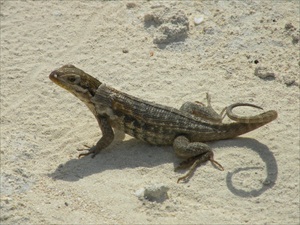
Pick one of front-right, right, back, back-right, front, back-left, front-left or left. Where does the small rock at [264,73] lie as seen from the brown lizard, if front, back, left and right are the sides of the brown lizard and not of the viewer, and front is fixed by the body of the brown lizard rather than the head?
back-right

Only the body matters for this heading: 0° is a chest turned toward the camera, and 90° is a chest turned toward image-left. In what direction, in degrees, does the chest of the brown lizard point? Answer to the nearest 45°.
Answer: approximately 90°

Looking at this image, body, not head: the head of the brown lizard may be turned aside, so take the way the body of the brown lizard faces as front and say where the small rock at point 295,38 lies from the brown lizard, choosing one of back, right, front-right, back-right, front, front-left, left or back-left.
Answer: back-right

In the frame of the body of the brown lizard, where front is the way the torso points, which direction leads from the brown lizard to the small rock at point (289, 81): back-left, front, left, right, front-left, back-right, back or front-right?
back-right

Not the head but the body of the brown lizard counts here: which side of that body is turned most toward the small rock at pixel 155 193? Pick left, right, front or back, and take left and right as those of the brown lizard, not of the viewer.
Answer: left
